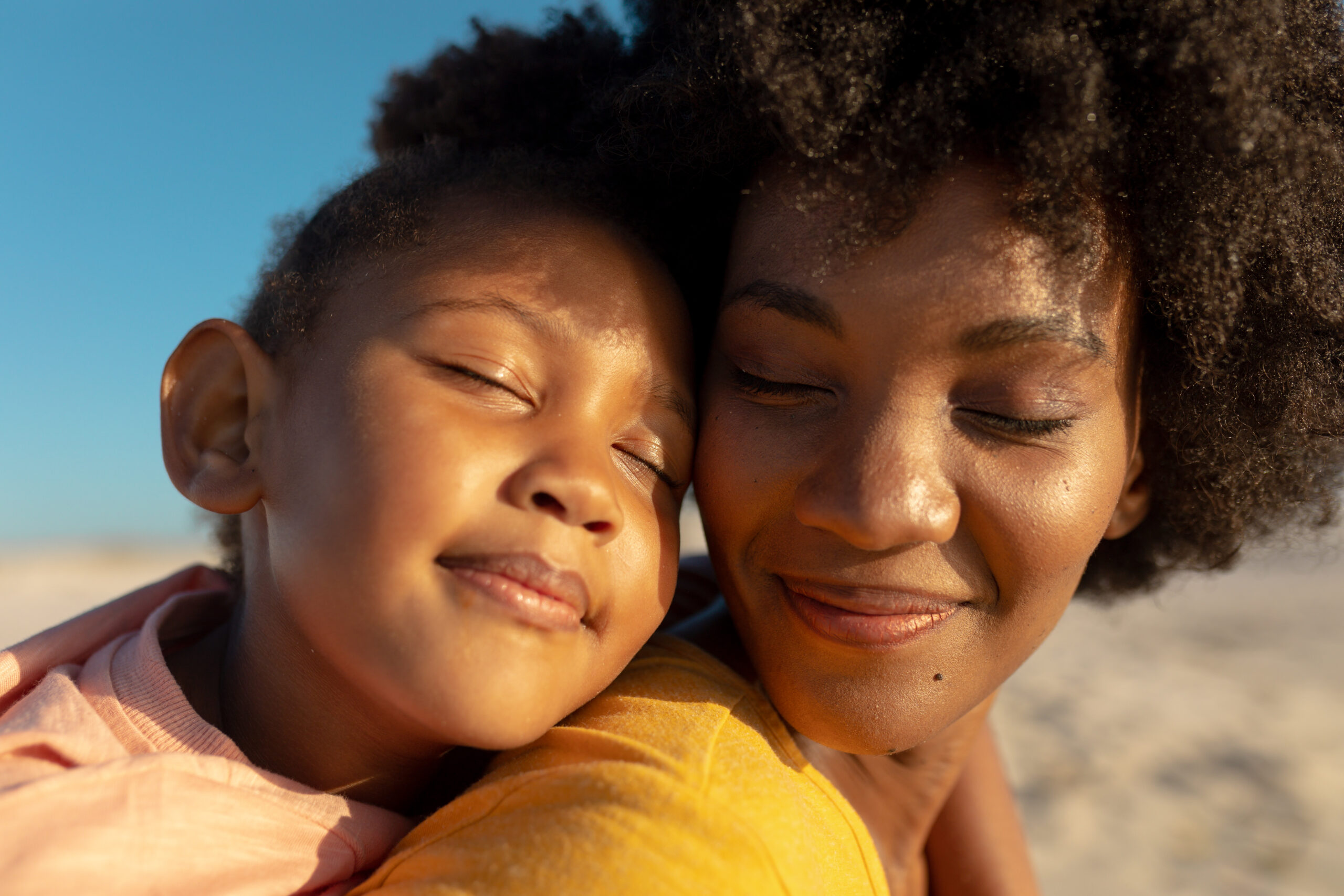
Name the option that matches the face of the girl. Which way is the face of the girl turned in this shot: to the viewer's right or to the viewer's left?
to the viewer's right

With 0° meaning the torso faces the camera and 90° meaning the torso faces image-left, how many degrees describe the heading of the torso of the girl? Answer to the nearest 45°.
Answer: approximately 315°
